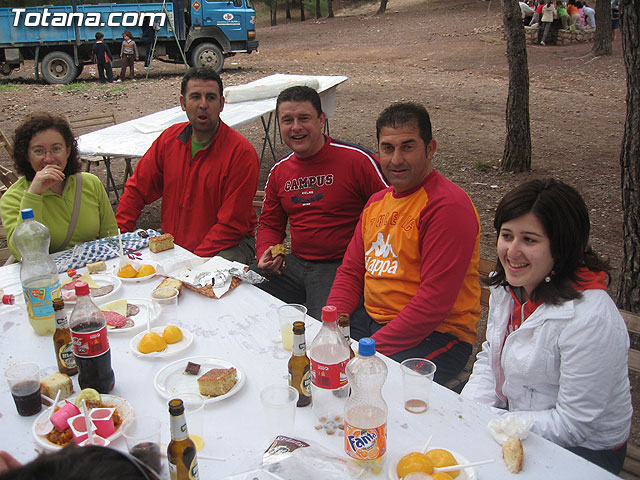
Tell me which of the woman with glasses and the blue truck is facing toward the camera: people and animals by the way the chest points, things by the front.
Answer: the woman with glasses

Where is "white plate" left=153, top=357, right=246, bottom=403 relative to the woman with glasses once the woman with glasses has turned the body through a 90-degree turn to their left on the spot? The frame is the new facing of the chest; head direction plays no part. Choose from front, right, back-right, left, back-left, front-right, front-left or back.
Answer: right

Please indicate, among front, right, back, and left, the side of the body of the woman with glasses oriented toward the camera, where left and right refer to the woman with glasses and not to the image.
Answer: front

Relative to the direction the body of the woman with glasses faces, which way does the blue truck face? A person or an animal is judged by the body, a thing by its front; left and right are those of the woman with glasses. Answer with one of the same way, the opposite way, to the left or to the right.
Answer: to the left

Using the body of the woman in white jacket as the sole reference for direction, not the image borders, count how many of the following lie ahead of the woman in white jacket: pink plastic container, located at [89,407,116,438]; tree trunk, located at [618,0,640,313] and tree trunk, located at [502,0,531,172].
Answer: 1

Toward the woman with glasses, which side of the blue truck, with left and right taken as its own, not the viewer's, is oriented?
right

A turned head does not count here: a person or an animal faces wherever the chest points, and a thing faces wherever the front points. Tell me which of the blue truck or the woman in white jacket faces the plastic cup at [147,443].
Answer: the woman in white jacket

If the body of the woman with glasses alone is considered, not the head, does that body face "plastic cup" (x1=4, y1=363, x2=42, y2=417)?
yes

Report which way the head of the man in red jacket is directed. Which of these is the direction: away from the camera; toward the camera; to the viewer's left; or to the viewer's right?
toward the camera

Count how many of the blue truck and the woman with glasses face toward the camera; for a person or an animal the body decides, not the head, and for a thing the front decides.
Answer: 1

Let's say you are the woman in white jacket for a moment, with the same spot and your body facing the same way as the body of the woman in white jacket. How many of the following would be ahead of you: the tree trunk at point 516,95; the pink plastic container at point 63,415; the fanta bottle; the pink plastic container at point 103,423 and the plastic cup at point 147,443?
4

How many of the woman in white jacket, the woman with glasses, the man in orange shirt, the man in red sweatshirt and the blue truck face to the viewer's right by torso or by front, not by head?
1

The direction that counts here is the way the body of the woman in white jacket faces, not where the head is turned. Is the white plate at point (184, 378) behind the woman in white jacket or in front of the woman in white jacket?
in front

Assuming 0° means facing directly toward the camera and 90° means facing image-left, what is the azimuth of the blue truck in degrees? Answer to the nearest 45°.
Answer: approximately 270°

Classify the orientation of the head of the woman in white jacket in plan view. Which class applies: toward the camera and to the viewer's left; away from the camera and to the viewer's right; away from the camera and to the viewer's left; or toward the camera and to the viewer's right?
toward the camera and to the viewer's left

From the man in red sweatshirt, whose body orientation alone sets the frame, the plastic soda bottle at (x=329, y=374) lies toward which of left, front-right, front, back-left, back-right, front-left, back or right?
front-left

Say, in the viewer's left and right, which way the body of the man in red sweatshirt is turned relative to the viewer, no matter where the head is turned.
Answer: facing the viewer and to the left of the viewer
